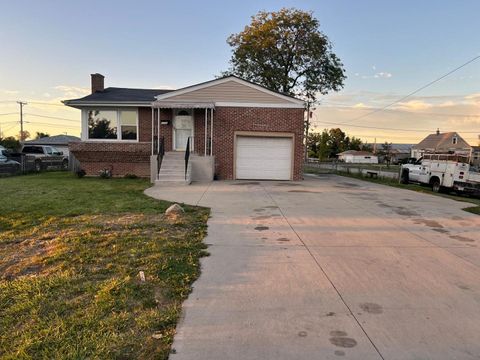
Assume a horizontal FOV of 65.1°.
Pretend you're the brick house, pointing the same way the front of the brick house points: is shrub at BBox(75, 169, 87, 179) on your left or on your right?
on your right

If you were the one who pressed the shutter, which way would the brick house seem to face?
facing the viewer

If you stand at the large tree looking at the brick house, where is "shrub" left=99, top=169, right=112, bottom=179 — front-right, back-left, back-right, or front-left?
front-right

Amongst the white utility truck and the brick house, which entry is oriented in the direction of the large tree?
the white utility truck

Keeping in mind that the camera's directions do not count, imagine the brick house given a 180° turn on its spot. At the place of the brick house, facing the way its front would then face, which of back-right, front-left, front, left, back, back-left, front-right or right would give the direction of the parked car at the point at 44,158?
front-left

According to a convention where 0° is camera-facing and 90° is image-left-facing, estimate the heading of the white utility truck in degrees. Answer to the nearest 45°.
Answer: approximately 135°

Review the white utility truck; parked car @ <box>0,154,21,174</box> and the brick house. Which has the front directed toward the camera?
the brick house

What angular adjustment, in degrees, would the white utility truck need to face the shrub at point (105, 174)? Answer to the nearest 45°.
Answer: approximately 45° to its left

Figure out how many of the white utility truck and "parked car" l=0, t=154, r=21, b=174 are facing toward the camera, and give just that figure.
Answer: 0

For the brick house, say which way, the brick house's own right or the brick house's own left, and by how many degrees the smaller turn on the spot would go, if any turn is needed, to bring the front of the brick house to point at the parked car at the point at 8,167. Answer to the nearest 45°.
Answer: approximately 90° to the brick house's own right

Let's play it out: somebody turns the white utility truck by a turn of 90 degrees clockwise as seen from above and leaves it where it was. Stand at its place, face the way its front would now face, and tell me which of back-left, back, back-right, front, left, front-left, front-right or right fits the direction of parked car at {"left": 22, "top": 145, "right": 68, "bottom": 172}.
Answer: back-left
